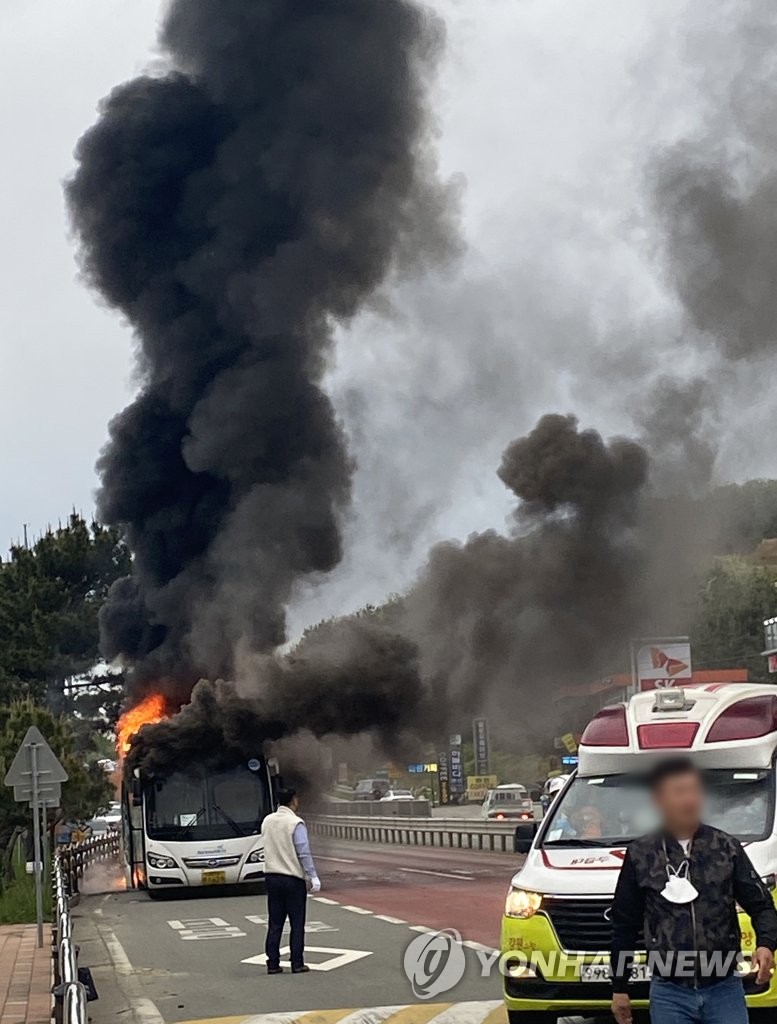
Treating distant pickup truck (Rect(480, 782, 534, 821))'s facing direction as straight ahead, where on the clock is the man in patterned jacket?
The man in patterned jacket is roughly at 6 o'clock from the distant pickup truck.

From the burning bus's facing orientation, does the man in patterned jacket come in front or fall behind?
in front

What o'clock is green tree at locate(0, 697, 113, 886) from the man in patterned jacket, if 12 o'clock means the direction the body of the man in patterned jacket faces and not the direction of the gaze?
The green tree is roughly at 5 o'clock from the man in patterned jacket.

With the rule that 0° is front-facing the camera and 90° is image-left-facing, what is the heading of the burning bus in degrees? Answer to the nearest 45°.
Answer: approximately 0°

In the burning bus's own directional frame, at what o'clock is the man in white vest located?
The man in white vest is roughly at 12 o'clock from the burning bus.

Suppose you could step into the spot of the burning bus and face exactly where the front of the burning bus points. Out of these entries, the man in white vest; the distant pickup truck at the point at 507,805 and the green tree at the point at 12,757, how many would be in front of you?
1

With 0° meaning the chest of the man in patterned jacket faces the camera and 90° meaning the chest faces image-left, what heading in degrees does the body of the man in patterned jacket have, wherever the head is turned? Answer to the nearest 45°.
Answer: approximately 0°

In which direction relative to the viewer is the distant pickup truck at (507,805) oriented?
away from the camera
